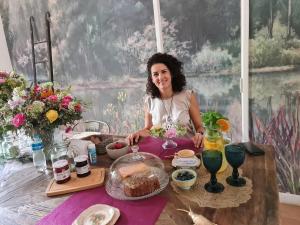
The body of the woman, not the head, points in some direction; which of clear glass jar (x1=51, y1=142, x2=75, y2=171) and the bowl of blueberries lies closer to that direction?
the bowl of blueberries

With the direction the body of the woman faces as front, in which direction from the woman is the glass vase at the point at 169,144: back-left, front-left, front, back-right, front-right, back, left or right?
front

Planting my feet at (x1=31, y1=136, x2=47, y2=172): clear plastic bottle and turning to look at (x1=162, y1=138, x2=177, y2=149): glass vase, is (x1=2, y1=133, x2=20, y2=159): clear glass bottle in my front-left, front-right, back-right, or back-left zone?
back-left

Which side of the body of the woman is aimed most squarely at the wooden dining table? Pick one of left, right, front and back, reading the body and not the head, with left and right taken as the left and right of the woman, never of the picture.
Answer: front

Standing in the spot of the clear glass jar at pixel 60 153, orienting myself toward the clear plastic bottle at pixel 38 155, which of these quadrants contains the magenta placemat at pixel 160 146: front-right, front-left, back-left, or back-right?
back-right

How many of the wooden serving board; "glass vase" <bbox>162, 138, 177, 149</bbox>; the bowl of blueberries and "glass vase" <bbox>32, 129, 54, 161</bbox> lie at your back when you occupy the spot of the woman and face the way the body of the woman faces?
0

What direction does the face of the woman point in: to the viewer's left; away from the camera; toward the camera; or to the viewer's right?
toward the camera

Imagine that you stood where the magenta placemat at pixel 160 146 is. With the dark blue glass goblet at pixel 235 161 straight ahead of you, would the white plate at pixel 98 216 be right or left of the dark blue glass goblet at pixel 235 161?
right

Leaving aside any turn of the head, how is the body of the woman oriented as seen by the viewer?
toward the camera

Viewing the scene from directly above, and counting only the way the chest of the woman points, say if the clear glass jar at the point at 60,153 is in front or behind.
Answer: in front

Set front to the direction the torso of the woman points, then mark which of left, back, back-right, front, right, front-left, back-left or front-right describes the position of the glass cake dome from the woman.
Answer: front

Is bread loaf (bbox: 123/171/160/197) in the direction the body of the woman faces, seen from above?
yes

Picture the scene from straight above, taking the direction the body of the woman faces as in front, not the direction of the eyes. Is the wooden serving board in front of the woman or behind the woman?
in front

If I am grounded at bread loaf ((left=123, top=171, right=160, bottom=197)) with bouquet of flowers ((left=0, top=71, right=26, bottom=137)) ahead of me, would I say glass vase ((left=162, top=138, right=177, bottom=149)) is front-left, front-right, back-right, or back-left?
front-right

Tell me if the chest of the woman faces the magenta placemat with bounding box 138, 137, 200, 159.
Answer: yes

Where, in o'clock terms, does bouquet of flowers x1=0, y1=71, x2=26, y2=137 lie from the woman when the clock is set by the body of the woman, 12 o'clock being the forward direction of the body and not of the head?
The bouquet of flowers is roughly at 2 o'clock from the woman.

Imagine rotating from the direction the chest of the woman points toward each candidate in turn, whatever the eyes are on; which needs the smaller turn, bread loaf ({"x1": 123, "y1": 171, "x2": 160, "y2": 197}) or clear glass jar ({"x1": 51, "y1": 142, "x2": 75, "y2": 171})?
the bread loaf

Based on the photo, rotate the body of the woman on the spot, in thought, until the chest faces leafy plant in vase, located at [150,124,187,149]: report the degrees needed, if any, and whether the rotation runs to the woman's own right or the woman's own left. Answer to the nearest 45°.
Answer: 0° — they already face it
